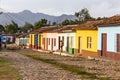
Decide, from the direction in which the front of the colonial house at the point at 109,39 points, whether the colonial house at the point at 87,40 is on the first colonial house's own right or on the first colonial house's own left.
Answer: on the first colonial house's own right

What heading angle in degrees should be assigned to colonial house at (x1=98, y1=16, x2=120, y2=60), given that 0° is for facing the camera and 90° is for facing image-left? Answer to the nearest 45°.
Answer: approximately 45°
